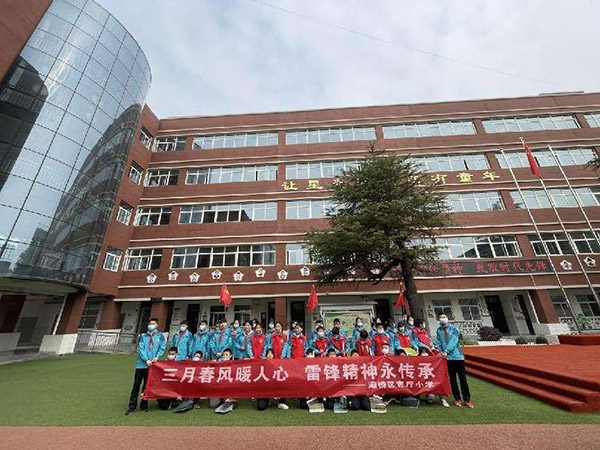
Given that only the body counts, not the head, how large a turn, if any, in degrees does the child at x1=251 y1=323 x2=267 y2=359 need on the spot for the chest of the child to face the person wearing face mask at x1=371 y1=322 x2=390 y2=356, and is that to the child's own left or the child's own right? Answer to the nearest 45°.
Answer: approximately 90° to the child's own left

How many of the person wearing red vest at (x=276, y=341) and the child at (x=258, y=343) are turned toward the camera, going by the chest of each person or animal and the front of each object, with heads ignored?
2

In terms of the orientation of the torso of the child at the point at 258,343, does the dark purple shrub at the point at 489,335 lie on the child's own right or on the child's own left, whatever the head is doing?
on the child's own left

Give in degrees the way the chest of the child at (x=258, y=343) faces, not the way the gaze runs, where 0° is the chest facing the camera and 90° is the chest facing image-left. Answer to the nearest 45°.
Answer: approximately 0°

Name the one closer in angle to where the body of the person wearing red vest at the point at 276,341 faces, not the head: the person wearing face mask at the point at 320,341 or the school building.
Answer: the person wearing face mask

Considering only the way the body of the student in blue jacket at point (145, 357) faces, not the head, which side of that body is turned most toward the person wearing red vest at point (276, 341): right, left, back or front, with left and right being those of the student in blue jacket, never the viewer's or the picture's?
left

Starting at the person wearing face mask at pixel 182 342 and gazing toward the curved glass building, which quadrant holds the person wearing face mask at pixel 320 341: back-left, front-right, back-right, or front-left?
back-right

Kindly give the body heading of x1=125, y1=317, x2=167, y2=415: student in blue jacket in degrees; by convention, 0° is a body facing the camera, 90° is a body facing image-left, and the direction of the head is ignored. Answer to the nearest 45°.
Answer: approximately 0°
